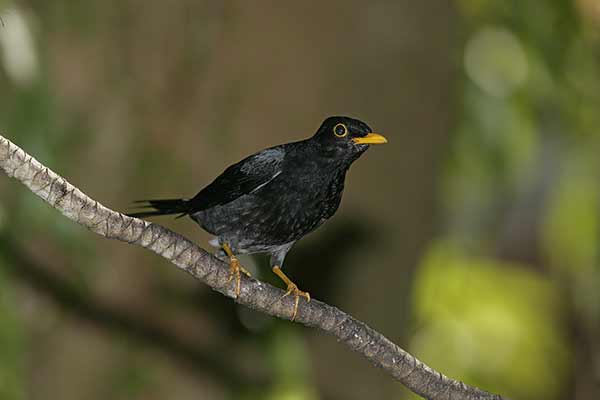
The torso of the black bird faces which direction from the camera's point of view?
to the viewer's right

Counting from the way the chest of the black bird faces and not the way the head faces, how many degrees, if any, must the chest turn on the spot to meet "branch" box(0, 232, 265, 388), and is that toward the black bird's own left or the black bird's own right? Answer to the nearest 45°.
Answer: approximately 135° to the black bird's own left
